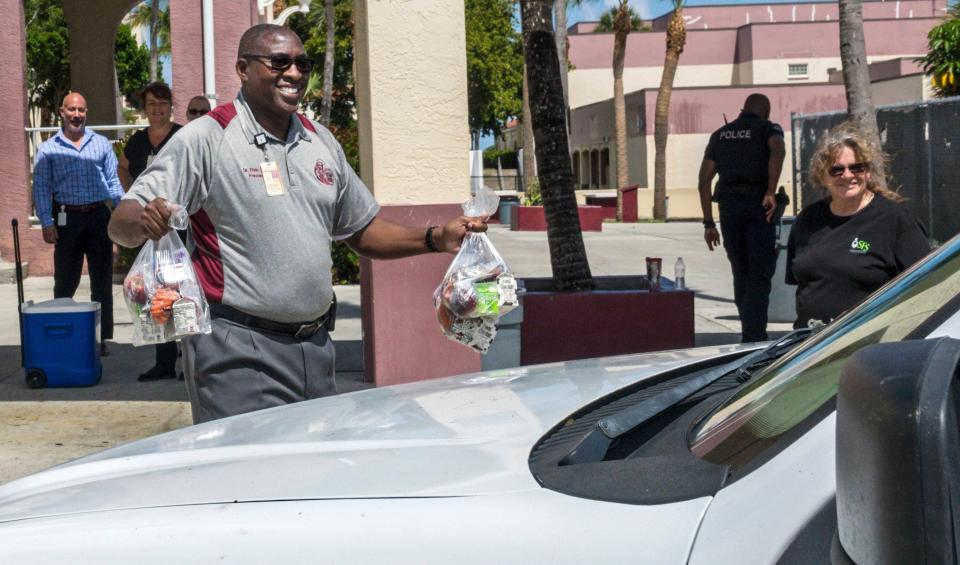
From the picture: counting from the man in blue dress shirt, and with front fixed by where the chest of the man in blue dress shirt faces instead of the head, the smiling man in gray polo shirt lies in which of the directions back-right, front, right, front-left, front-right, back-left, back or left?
front

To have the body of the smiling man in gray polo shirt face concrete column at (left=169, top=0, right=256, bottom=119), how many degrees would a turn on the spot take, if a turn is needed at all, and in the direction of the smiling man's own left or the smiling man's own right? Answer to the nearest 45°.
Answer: approximately 135° to the smiling man's own left

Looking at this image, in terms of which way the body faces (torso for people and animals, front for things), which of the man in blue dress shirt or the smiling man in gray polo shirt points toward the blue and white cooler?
the man in blue dress shirt

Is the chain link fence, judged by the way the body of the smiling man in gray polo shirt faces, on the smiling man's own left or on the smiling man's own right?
on the smiling man's own left

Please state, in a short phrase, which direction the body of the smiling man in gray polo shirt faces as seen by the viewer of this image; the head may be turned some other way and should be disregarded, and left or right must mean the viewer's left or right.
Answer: facing the viewer and to the right of the viewer

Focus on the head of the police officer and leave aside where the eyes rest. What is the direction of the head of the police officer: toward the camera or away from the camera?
away from the camera

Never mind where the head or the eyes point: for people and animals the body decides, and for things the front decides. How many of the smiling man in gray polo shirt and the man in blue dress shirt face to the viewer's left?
0

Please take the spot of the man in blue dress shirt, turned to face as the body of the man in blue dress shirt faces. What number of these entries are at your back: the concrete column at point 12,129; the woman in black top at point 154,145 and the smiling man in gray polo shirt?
1

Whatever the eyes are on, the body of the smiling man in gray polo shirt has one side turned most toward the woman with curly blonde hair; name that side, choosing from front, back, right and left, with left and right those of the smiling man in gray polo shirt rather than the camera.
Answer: left

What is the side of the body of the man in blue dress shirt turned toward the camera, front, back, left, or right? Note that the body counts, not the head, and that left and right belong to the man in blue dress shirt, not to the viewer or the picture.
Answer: front

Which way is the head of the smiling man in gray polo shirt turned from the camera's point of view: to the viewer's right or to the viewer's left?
to the viewer's right
